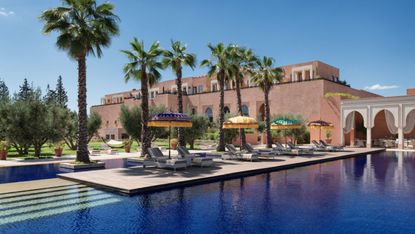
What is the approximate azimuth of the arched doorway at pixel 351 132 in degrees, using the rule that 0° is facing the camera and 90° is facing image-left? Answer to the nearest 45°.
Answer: approximately 0°

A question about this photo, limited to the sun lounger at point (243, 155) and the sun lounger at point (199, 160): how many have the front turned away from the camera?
0

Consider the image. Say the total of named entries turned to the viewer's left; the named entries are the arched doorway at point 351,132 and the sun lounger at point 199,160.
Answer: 0

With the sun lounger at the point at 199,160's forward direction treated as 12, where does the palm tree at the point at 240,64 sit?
The palm tree is roughly at 8 o'clock from the sun lounger.

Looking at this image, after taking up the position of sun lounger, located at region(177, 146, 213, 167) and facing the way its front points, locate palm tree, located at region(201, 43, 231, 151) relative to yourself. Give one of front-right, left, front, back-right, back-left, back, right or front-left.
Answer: back-left

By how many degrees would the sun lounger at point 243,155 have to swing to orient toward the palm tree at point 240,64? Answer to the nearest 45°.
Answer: approximately 135° to its left

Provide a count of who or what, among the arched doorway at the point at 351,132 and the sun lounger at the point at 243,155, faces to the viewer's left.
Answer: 0

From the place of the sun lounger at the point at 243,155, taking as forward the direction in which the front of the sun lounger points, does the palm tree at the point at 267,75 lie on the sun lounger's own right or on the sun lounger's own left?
on the sun lounger's own left

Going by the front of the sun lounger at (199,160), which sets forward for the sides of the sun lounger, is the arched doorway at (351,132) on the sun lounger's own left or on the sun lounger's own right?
on the sun lounger's own left
